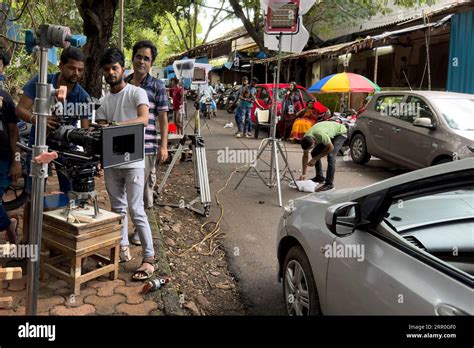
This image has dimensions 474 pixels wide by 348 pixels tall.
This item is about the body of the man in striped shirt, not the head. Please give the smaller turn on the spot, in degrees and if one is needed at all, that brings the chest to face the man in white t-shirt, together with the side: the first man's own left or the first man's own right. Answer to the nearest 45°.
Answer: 0° — they already face them

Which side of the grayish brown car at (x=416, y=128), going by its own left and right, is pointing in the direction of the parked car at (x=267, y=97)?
back

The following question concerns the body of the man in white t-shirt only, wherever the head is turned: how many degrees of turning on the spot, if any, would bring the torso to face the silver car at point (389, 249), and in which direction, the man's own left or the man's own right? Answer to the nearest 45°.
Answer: approximately 90° to the man's own left

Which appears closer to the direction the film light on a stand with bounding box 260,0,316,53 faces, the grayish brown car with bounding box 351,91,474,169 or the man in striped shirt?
the man in striped shirt

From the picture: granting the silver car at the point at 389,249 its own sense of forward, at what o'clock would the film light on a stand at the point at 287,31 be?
The film light on a stand is roughly at 1 o'clock from the silver car.

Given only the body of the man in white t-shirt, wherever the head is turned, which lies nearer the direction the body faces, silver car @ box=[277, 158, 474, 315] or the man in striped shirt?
the silver car
